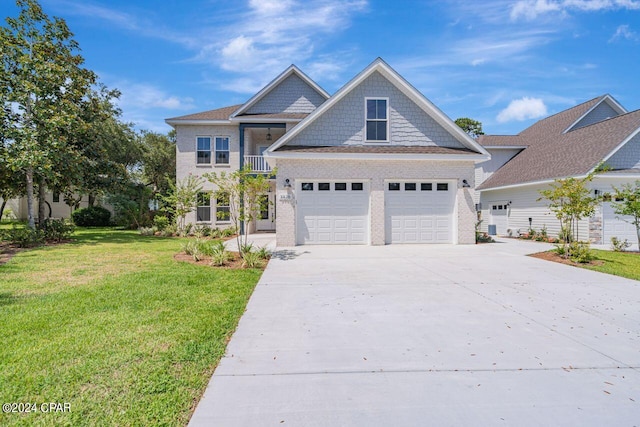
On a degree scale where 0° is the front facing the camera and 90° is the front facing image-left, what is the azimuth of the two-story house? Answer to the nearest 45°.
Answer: approximately 0°

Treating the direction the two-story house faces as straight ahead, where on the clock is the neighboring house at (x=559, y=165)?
The neighboring house is roughly at 8 o'clock from the two-story house.

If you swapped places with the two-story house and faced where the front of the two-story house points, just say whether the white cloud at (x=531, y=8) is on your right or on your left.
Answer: on your left

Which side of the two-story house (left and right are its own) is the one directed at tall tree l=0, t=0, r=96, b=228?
right

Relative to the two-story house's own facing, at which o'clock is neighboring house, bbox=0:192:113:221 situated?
The neighboring house is roughly at 4 o'clock from the two-story house.

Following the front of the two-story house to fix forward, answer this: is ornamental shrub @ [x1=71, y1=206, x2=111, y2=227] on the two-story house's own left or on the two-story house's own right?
on the two-story house's own right

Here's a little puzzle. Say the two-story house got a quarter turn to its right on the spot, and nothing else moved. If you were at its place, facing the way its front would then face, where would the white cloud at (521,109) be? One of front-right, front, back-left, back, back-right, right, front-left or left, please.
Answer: back-right
